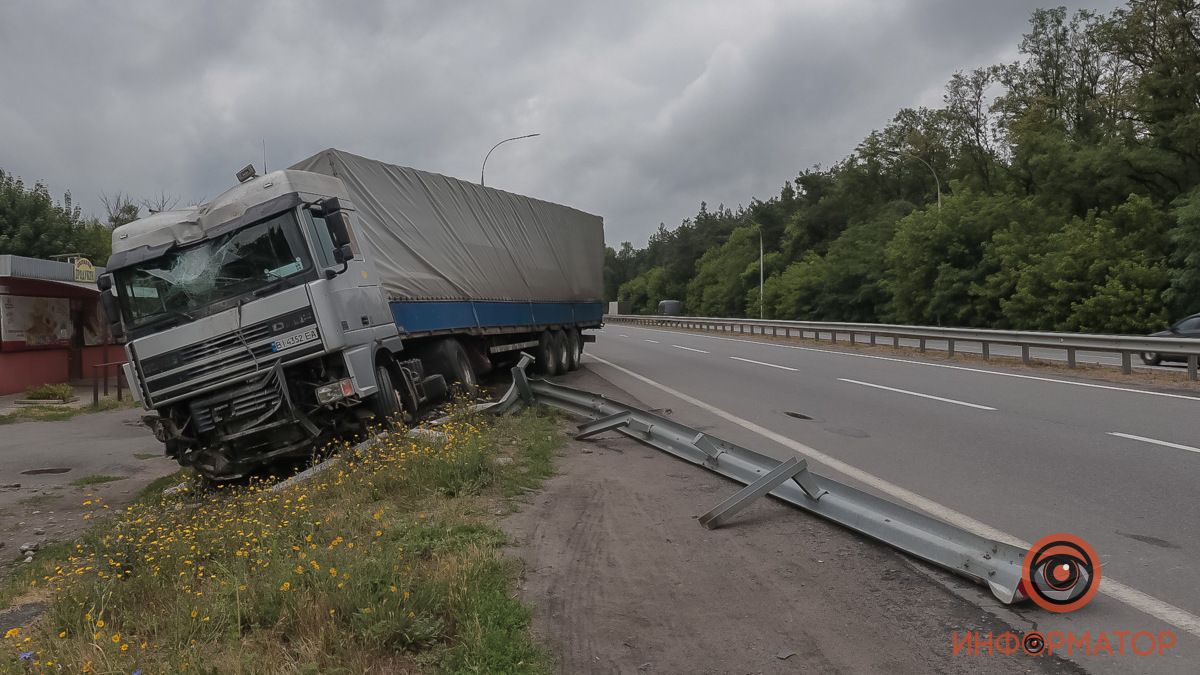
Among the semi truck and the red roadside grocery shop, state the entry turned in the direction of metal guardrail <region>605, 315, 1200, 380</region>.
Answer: the red roadside grocery shop

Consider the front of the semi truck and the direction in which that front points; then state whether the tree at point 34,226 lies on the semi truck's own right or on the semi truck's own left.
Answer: on the semi truck's own right

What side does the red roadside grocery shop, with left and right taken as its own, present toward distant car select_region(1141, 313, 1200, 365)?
front

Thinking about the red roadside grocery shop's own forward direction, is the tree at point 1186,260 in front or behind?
in front

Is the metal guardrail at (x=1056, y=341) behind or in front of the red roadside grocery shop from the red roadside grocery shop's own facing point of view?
in front

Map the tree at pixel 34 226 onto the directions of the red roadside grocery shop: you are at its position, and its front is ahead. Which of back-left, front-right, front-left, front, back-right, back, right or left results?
back-left

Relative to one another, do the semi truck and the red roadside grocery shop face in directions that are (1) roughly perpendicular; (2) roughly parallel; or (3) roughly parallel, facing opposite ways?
roughly perpendicular

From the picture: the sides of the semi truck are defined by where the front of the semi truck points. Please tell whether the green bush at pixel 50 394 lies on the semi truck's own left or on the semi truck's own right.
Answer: on the semi truck's own right

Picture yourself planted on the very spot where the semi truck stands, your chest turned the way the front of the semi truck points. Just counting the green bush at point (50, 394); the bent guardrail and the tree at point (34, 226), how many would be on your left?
1

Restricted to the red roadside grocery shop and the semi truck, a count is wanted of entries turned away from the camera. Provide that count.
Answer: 0

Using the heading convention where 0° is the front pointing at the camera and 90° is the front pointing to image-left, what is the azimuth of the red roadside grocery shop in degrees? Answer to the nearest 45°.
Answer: approximately 315°

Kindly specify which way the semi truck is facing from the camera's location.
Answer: facing the viewer and to the left of the viewer

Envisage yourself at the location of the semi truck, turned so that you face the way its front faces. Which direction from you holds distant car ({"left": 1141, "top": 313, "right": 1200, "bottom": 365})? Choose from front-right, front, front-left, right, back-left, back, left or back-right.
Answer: back-left

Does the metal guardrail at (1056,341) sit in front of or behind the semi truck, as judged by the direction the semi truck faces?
behind

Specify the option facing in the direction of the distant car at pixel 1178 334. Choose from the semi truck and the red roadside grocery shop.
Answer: the red roadside grocery shop
